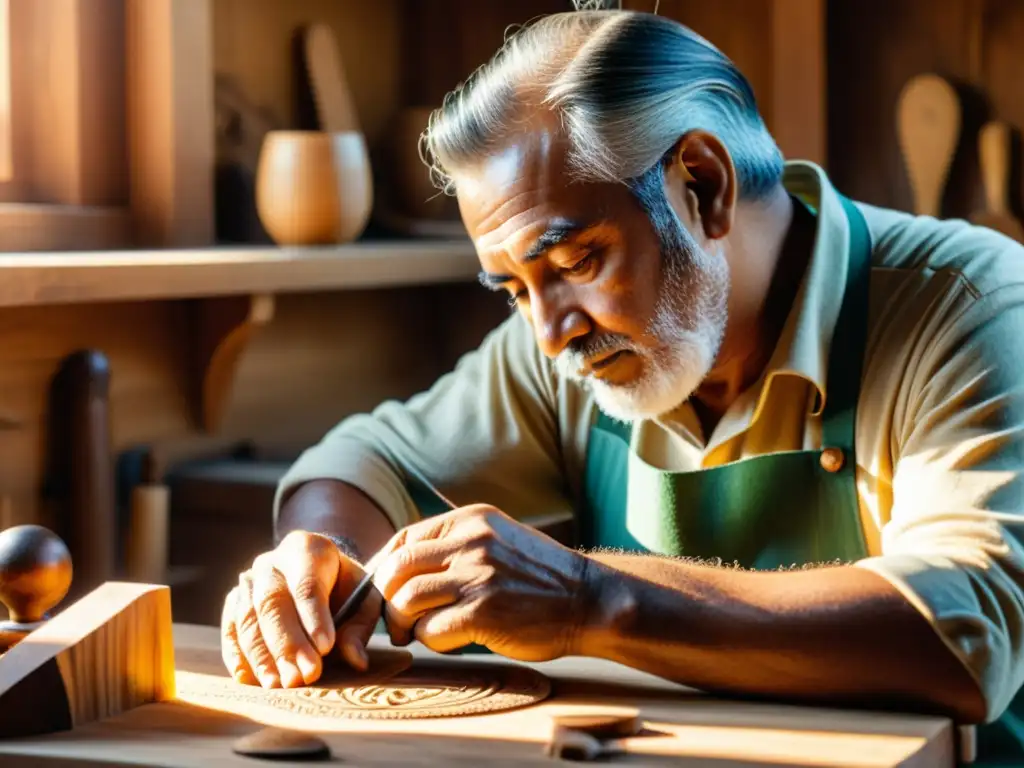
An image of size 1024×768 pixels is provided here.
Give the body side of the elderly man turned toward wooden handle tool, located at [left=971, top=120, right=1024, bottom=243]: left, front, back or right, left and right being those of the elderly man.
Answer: back

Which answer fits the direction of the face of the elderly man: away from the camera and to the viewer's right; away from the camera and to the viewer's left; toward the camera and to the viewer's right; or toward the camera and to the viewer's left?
toward the camera and to the viewer's left

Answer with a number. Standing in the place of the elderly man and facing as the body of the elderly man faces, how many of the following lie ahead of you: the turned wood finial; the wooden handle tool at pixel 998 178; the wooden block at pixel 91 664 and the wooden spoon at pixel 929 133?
2

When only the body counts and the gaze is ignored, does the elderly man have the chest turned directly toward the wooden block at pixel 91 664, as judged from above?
yes

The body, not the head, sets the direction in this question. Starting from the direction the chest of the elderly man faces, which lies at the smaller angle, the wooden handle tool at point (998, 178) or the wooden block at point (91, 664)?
the wooden block

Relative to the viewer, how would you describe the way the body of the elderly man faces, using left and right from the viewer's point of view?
facing the viewer and to the left of the viewer

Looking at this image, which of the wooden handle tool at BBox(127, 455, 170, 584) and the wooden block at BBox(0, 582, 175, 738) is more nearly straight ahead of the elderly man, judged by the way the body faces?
the wooden block

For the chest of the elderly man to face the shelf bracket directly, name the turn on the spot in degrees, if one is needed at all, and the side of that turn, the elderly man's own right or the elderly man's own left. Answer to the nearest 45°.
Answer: approximately 90° to the elderly man's own right

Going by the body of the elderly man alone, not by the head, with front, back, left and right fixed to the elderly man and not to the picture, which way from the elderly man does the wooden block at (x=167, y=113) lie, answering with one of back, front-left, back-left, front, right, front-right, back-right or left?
right

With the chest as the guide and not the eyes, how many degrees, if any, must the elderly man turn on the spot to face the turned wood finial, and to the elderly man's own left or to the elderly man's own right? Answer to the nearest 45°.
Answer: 0° — they already face it
